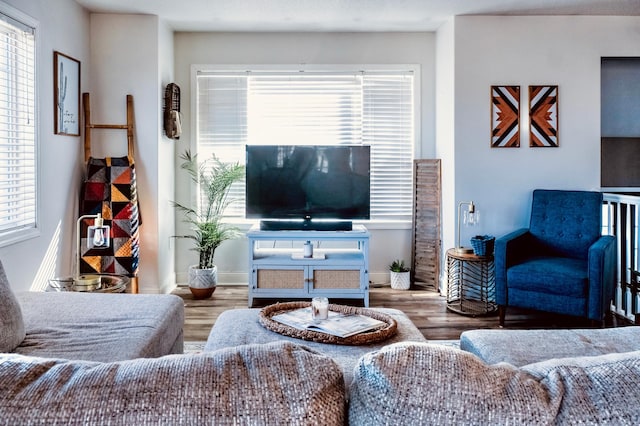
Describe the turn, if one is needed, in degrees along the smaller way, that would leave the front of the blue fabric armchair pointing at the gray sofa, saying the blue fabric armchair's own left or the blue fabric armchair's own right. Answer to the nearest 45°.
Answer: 0° — it already faces it

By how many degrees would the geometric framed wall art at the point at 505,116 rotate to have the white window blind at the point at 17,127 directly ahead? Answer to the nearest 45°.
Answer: approximately 45° to its right

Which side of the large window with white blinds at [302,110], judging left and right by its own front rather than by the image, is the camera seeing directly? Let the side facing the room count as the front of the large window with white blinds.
front

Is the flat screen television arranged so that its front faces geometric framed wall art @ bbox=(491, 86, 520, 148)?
no

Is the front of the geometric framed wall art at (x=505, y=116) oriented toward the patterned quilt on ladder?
no

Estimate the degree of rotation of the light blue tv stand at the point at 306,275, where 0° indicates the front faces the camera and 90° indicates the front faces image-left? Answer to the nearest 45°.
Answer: approximately 0°

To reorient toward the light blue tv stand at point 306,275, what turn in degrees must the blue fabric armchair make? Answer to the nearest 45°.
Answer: approximately 45° to its right

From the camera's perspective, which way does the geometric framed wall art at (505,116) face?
toward the camera

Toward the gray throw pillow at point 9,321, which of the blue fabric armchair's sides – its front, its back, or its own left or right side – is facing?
front

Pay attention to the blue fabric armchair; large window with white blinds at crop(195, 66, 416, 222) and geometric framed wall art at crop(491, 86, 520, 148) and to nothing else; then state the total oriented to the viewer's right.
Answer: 0

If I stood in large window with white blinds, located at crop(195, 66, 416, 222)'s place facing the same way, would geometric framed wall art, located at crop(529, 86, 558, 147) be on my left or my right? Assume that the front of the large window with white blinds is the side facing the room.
on my left

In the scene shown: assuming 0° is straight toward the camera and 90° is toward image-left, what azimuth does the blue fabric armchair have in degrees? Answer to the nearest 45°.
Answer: approximately 45°

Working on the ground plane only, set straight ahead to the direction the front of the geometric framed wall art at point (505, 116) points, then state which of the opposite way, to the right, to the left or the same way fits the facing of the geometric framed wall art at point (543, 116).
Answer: the same way

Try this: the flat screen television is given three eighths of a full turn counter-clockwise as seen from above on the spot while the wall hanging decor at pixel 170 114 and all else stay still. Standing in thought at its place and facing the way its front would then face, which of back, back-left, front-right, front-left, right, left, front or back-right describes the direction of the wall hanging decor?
back-left
